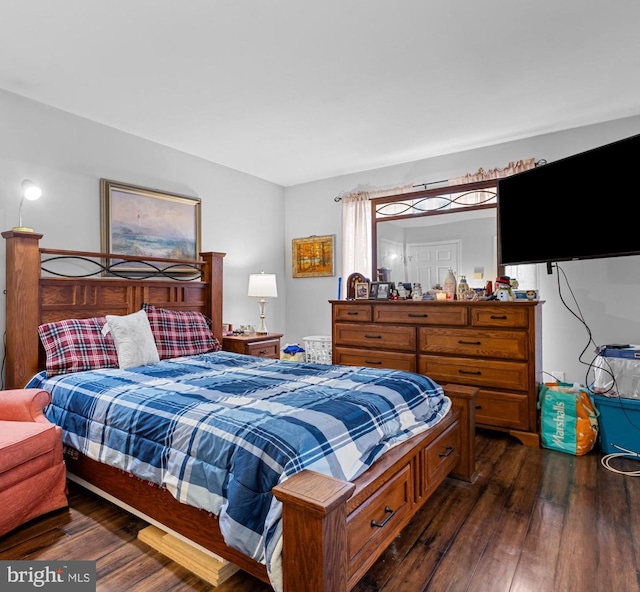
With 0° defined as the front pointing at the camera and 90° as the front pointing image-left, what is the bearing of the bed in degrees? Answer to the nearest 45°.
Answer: approximately 315°

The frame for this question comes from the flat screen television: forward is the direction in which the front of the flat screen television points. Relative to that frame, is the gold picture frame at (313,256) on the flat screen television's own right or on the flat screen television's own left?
on the flat screen television's own right

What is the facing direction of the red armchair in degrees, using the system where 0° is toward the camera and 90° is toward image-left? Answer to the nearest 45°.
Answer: approximately 315°

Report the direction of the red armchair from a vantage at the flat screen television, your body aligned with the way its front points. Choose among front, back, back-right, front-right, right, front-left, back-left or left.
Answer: front

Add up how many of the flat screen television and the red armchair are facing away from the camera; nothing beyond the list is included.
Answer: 0

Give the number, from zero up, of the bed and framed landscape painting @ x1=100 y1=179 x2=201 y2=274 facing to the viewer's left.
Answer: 0

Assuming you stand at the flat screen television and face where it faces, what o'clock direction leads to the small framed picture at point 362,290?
The small framed picture is roughly at 2 o'clock from the flat screen television.

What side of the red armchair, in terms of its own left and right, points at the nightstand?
left

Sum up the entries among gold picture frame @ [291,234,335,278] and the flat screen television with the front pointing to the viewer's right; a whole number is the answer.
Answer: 0

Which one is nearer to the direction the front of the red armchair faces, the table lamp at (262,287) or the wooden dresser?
the wooden dresser

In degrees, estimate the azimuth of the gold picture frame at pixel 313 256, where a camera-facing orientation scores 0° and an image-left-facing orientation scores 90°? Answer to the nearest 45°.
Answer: approximately 45°

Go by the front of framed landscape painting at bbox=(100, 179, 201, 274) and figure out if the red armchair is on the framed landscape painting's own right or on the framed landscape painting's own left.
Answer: on the framed landscape painting's own right

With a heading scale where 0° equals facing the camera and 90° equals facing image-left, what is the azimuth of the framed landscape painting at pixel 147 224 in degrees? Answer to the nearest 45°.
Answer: approximately 315°

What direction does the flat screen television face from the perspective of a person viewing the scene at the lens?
facing the viewer and to the left of the viewer

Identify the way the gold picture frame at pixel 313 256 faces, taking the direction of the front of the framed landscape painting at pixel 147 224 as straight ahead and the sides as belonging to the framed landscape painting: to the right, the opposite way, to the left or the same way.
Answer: to the right

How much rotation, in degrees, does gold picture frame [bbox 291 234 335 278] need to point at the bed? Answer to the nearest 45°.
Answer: approximately 45° to its left
